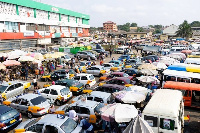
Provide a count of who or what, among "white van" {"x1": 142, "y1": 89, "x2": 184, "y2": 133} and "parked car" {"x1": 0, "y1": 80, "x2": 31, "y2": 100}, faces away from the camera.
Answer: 1

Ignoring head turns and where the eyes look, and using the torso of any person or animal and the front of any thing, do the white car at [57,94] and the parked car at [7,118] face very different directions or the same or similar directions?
same or similar directions

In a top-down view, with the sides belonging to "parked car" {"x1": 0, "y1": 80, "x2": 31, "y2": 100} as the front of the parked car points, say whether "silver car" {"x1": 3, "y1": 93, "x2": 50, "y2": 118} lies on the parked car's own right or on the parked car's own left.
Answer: on the parked car's own left

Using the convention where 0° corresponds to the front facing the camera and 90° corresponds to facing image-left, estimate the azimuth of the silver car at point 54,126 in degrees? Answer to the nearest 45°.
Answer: approximately 135°

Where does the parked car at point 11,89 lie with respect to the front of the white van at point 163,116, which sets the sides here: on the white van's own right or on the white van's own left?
on the white van's own left

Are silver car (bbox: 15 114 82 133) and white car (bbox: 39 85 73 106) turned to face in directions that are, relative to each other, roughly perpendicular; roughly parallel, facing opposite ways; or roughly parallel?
roughly parallel

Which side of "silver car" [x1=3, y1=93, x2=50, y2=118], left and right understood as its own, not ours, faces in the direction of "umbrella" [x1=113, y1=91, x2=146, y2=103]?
back

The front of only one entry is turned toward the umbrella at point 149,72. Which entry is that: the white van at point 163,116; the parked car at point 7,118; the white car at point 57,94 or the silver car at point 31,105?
the white van

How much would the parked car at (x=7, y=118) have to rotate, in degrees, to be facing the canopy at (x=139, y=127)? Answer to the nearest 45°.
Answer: approximately 180°

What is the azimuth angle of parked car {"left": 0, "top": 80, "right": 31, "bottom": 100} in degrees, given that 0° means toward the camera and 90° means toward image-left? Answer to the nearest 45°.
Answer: approximately 45°

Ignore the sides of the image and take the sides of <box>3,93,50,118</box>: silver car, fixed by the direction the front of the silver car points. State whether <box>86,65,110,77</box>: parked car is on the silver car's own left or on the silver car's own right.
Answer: on the silver car's own right
